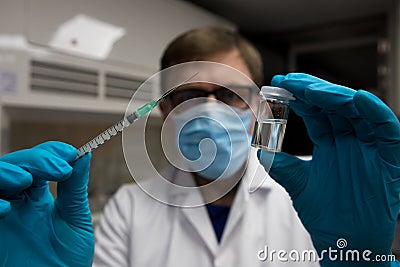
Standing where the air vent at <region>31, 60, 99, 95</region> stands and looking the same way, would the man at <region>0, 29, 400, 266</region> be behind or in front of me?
in front

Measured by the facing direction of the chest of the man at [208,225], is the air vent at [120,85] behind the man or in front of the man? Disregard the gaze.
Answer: behind

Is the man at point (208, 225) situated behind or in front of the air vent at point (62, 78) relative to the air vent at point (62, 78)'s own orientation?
in front

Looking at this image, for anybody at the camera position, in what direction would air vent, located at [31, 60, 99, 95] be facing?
facing the viewer and to the right of the viewer

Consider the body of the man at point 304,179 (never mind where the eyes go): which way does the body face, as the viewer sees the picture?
toward the camera

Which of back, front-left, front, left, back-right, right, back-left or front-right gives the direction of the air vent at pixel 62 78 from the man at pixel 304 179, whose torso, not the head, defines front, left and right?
back-right
